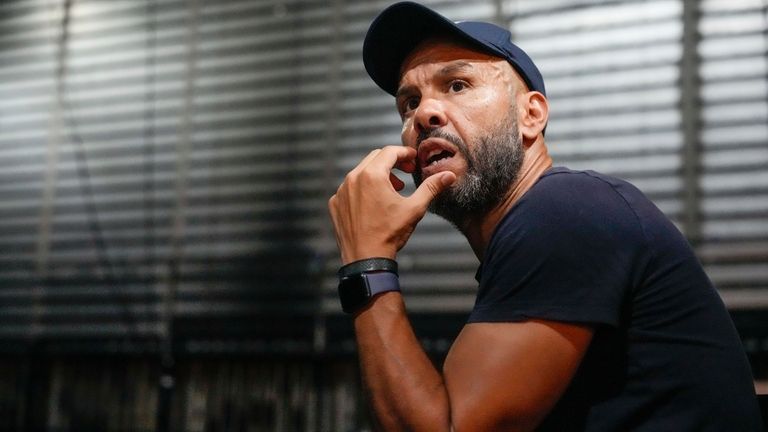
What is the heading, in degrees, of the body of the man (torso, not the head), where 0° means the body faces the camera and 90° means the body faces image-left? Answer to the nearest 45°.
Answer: approximately 90°

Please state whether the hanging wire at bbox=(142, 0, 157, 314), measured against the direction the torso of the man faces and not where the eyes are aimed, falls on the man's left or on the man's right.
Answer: on the man's right

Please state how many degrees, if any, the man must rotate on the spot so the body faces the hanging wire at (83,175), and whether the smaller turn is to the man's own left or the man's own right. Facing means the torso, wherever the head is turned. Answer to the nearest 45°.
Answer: approximately 45° to the man's own right
